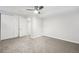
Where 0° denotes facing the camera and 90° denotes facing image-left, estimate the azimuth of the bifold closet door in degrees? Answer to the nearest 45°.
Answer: approximately 315°
